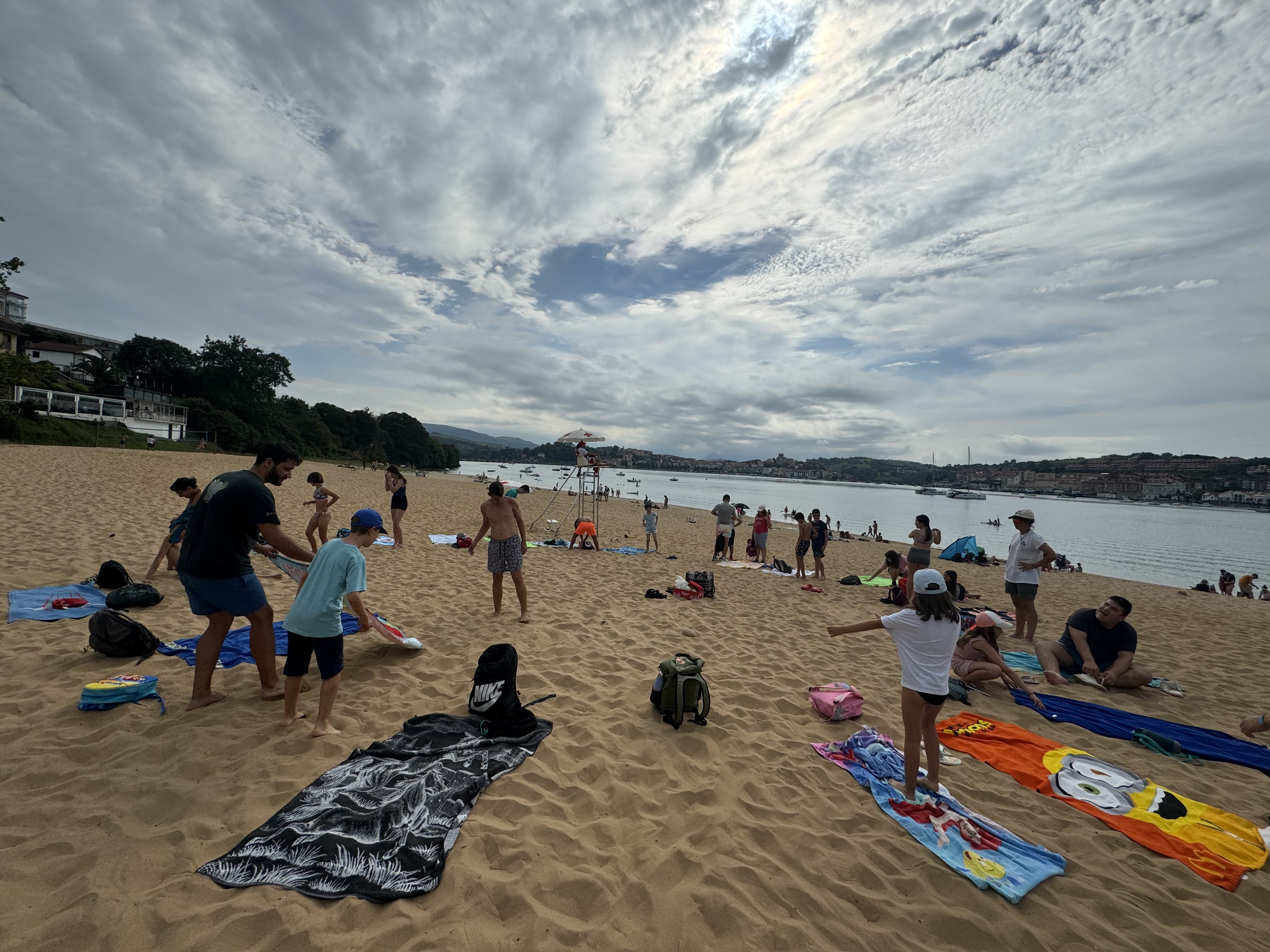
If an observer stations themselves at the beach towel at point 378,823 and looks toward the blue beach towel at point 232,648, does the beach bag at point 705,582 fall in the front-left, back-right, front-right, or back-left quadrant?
front-right

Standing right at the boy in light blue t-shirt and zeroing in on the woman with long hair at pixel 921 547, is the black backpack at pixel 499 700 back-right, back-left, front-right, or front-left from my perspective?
front-right

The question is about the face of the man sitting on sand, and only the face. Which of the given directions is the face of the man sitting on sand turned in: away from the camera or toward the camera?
toward the camera

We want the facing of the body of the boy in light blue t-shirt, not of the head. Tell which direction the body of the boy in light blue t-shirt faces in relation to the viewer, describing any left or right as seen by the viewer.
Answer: facing away from the viewer and to the right of the viewer

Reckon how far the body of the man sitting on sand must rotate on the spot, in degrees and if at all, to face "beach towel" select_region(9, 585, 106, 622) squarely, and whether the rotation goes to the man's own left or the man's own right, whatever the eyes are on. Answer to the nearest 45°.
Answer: approximately 45° to the man's own right

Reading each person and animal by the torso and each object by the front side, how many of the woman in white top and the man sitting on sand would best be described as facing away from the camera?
0

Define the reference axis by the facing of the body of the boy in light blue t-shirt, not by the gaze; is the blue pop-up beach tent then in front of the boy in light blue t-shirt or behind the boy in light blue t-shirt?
in front

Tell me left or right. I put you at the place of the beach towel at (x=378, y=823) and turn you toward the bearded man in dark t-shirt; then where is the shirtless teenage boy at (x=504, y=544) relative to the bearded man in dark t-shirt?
right

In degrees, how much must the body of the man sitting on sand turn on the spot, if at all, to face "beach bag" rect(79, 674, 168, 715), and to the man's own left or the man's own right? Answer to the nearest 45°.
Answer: approximately 45° to the man's own right

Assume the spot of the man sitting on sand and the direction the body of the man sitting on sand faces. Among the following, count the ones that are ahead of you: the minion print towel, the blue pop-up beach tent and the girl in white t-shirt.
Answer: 2

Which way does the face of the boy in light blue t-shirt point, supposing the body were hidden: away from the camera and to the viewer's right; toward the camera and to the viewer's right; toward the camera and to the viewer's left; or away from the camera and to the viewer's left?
away from the camera and to the viewer's right

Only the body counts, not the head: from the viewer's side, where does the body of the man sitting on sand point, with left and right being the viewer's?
facing the viewer

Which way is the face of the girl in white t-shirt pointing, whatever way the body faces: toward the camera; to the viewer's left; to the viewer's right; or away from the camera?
away from the camera

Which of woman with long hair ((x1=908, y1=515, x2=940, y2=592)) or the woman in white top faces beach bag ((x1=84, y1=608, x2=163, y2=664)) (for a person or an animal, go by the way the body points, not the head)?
the woman in white top

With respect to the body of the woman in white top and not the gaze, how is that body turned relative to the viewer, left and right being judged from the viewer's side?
facing the viewer and to the left of the viewer
